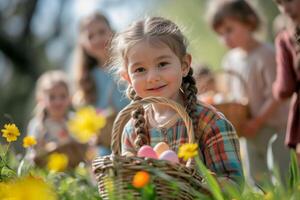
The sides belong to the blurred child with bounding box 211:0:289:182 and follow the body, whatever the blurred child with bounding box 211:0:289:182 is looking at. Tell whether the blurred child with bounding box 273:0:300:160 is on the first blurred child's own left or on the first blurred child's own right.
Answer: on the first blurred child's own left

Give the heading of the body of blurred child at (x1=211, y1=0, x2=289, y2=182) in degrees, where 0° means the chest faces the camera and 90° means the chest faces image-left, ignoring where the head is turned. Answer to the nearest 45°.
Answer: approximately 45°

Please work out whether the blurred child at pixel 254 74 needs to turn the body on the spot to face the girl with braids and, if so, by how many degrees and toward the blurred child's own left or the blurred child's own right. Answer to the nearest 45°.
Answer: approximately 45° to the blurred child's own left

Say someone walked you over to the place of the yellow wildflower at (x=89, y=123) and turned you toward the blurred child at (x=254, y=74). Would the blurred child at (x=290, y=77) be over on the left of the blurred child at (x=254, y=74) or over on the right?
right

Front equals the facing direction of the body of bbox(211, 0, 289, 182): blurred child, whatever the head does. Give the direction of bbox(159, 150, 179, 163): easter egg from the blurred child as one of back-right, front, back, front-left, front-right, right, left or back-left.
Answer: front-left

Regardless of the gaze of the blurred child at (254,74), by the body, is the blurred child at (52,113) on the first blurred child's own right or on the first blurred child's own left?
on the first blurred child's own right
